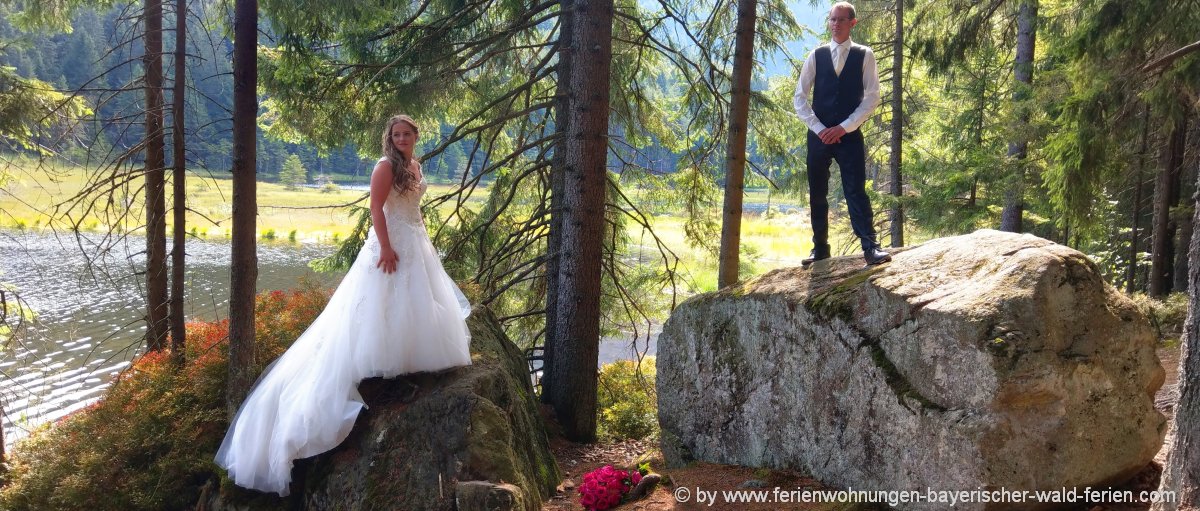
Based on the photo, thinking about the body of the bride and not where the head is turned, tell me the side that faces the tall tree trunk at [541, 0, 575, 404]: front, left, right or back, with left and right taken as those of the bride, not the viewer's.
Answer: left

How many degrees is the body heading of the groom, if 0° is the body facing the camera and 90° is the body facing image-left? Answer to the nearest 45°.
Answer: approximately 0°

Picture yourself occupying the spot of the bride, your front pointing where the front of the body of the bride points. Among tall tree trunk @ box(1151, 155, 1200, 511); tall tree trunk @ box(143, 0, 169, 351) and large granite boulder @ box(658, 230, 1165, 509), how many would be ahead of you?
2

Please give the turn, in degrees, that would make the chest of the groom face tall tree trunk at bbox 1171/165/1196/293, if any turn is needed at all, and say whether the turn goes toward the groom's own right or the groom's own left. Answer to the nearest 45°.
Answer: approximately 135° to the groom's own left

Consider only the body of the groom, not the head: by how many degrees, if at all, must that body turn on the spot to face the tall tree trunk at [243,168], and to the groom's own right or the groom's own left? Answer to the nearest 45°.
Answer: approximately 90° to the groom's own right

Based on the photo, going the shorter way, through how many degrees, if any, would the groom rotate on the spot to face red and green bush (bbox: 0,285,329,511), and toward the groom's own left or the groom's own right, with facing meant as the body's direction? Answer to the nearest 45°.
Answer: approximately 90° to the groom's own right

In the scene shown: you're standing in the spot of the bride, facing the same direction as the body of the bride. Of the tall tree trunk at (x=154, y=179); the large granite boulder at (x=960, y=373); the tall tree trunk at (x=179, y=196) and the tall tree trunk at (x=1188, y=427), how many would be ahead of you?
2

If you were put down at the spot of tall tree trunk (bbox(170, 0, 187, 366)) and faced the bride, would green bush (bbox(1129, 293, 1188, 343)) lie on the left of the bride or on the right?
left
